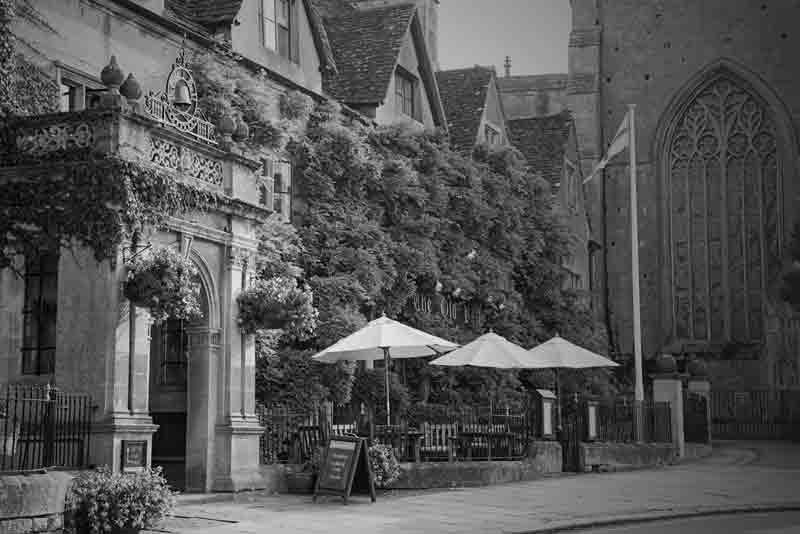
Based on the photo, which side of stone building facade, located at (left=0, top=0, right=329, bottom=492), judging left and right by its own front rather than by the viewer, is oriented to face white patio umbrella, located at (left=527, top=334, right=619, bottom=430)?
left

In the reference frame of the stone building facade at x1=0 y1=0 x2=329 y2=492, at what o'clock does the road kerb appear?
The road kerb is roughly at 11 o'clock from the stone building facade.

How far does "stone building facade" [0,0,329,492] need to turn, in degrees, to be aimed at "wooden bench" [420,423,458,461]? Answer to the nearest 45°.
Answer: approximately 90° to its left

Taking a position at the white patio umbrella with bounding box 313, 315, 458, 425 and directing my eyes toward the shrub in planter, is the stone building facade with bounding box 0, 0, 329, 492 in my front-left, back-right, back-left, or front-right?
front-right

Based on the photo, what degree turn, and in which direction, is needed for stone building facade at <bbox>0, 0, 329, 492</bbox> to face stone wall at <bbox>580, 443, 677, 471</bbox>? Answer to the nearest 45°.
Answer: approximately 90° to its left

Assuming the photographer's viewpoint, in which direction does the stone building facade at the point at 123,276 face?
facing the viewer and to the right of the viewer

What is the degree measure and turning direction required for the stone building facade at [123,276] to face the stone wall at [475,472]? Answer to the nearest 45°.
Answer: approximately 90° to its left

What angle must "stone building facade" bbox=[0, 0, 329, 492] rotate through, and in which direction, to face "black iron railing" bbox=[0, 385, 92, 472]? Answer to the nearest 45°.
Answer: approximately 45° to its right
